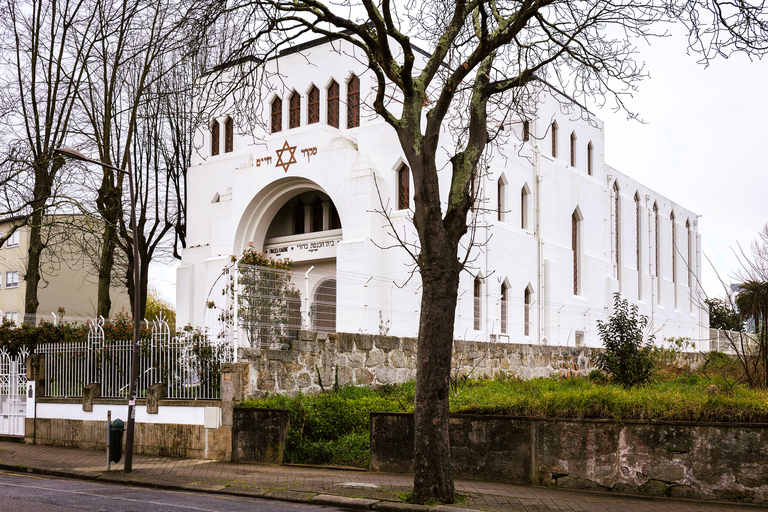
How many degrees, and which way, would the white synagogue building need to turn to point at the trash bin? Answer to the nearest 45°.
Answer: approximately 45° to its left

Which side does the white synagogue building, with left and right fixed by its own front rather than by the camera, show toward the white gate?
front

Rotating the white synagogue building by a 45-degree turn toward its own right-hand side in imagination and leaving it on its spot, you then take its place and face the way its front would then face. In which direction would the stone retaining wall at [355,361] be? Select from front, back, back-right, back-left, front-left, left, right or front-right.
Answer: left

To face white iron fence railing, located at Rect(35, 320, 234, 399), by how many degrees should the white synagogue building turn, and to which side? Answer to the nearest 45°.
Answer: approximately 45° to its left

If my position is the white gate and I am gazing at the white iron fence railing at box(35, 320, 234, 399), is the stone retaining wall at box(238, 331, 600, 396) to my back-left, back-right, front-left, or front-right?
front-left

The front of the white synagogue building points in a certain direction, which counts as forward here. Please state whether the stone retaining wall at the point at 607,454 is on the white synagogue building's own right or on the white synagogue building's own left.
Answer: on the white synagogue building's own left

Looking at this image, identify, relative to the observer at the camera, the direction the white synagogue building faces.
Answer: facing the viewer and to the left of the viewer

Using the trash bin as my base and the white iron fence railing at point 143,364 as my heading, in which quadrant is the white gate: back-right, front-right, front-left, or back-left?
front-left
